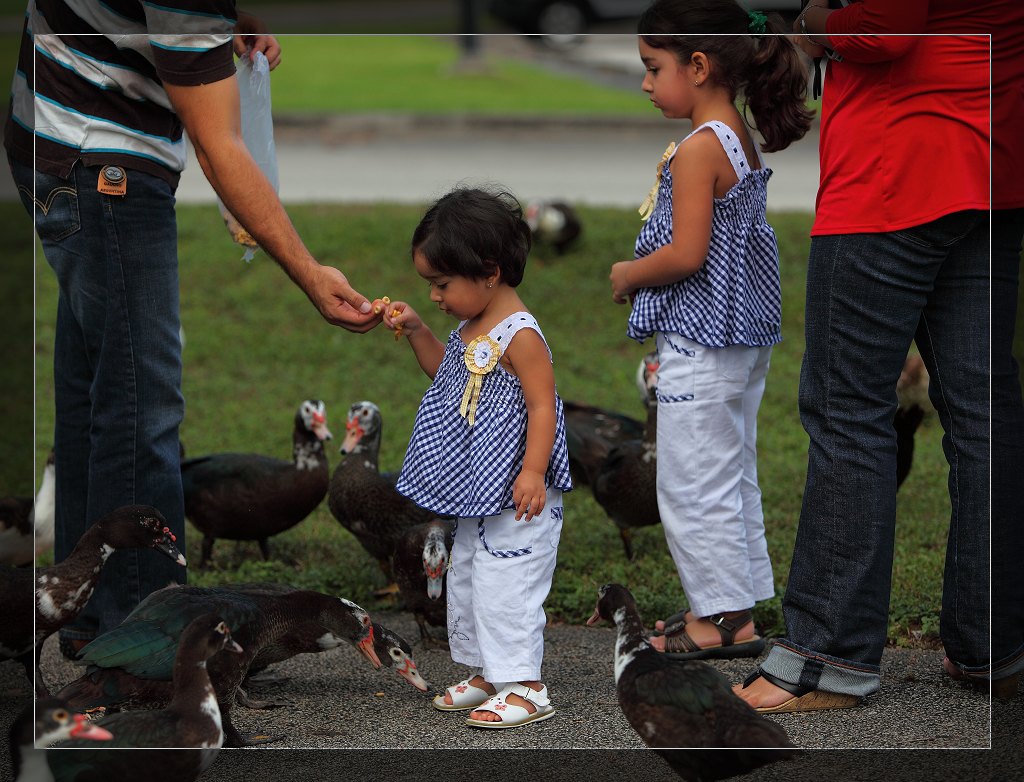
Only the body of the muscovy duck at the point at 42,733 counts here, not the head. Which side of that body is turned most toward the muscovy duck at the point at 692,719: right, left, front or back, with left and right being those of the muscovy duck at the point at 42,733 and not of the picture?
front

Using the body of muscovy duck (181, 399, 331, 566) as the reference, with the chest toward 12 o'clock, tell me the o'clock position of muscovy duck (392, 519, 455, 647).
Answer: muscovy duck (392, 519, 455, 647) is roughly at 2 o'clock from muscovy duck (181, 399, 331, 566).

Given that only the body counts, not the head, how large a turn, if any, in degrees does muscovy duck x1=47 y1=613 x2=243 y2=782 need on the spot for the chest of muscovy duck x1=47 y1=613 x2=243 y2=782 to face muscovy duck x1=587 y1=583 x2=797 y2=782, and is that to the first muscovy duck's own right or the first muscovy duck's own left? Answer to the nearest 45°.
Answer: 0° — it already faces it

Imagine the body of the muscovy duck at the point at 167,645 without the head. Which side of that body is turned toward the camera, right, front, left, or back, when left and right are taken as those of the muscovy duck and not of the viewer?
right

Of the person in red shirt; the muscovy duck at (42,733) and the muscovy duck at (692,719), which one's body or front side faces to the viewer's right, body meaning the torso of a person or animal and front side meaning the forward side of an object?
the muscovy duck at (42,733)

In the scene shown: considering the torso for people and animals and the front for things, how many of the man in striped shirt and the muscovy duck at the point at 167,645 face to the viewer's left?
0

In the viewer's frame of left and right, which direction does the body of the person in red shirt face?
facing to the left of the viewer

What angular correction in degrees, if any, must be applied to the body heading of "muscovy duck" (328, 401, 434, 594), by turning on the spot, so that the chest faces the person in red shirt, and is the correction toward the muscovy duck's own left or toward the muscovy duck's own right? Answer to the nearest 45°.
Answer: approximately 90° to the muscovy duck's own left

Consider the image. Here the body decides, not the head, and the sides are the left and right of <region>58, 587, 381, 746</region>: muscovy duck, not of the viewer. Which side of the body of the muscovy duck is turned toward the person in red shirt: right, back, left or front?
front

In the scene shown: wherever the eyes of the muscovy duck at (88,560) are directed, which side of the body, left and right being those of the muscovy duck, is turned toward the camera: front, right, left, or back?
right

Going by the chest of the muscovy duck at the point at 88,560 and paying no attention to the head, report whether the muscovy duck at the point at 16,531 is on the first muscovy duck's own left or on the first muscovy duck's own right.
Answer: on the first muscovy duck's own left
